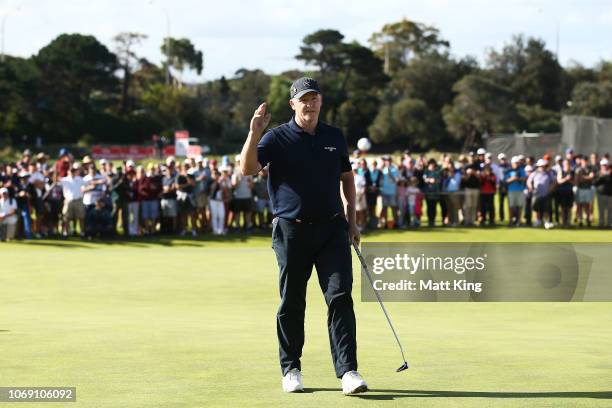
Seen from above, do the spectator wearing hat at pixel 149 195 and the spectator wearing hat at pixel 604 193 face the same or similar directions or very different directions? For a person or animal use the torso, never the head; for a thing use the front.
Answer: same or similar directions

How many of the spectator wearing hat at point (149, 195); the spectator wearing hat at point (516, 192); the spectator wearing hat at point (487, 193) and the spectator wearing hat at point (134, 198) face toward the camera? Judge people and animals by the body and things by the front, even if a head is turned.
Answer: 4

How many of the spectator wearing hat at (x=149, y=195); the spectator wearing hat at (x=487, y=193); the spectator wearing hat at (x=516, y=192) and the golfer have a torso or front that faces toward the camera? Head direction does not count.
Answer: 4

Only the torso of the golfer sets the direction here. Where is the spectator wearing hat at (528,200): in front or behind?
behind

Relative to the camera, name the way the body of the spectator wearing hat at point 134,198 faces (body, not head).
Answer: toward the camera

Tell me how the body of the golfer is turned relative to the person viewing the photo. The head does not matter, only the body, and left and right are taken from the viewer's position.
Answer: facing the viewer

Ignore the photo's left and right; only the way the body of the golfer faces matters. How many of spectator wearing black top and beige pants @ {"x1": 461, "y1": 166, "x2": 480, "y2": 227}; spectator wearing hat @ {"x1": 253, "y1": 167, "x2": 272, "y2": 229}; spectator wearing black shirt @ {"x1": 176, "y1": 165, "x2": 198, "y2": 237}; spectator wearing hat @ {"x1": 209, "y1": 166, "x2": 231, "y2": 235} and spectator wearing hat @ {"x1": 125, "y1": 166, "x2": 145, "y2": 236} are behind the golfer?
5

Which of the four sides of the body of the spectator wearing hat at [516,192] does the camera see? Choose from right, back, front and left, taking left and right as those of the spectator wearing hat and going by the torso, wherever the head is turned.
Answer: front

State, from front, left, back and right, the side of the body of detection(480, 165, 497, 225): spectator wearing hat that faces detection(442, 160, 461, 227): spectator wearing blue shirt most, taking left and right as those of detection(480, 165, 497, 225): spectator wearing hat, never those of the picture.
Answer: right

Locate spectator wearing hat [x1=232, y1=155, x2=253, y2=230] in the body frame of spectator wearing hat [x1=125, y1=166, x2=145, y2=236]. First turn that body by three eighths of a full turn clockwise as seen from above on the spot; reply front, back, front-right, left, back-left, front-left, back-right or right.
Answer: back-right

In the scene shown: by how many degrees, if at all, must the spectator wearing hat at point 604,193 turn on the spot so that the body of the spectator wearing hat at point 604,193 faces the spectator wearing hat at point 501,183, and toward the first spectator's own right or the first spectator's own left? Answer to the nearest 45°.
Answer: approximately 90° to the first spectator's own right

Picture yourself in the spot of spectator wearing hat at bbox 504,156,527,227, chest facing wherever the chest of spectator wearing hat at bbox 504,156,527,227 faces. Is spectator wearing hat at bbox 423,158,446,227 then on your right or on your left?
on your right

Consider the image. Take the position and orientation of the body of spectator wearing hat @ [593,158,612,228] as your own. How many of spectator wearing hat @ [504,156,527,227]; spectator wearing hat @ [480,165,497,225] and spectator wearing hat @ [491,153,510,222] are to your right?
3

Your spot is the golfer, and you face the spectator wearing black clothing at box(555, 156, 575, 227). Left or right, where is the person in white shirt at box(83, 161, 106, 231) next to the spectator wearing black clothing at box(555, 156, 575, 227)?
left

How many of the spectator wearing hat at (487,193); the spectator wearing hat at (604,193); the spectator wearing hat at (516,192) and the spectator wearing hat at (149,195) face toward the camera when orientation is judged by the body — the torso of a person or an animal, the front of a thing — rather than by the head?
4
